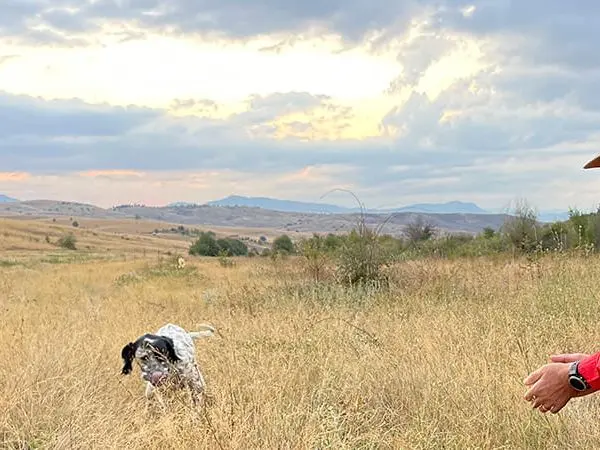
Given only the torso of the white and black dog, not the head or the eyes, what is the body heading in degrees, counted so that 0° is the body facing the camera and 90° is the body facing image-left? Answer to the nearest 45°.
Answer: approximately 45°

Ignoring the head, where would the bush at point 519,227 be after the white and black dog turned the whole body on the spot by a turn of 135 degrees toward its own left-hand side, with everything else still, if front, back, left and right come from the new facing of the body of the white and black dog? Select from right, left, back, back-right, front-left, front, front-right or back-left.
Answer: front-left

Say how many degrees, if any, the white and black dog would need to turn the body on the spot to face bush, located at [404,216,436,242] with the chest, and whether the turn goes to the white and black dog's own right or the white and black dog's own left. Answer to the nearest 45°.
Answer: approximately 180°

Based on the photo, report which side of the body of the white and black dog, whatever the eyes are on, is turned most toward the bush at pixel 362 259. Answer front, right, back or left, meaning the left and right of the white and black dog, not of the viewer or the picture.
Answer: back

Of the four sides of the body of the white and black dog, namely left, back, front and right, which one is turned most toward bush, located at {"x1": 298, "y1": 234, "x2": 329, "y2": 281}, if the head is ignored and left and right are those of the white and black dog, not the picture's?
back
